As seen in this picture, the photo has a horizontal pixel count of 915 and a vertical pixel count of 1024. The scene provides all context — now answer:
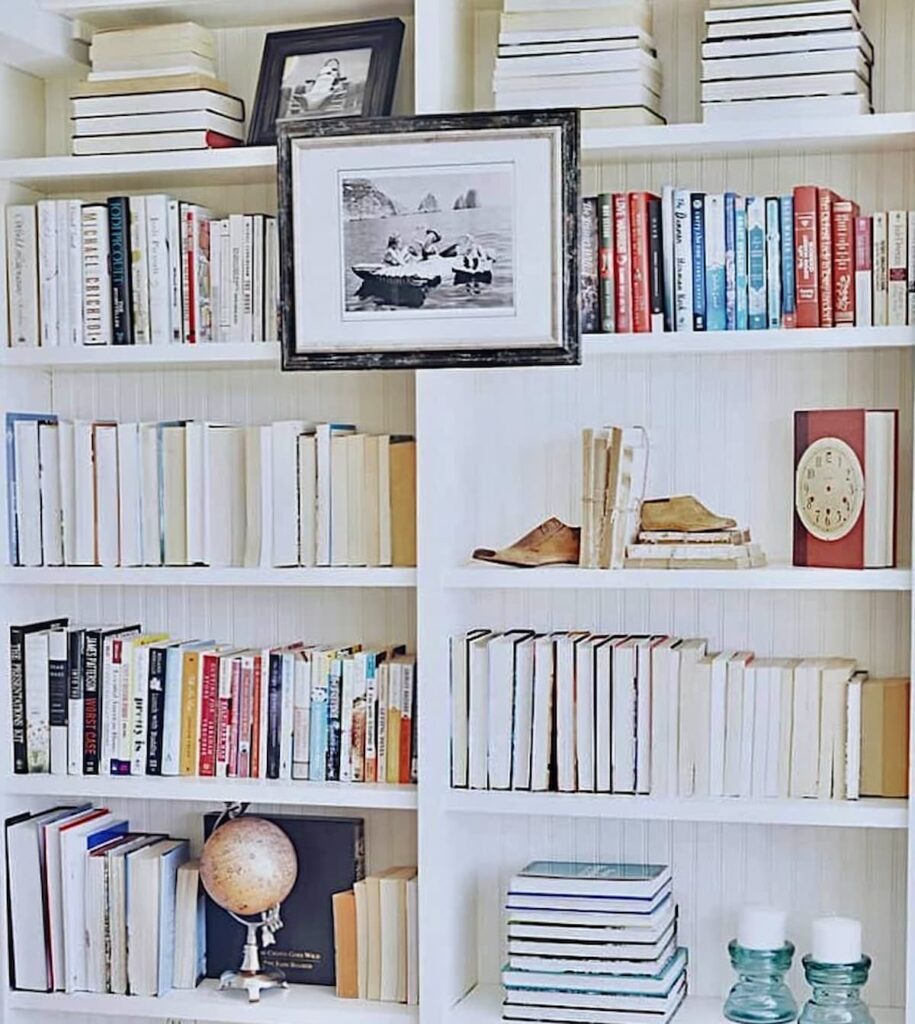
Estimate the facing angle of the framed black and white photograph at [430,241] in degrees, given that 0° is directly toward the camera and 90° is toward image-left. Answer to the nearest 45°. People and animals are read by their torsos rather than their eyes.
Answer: approximately 0°

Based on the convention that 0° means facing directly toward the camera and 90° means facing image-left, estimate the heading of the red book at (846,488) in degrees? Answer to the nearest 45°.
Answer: approximately 45°
